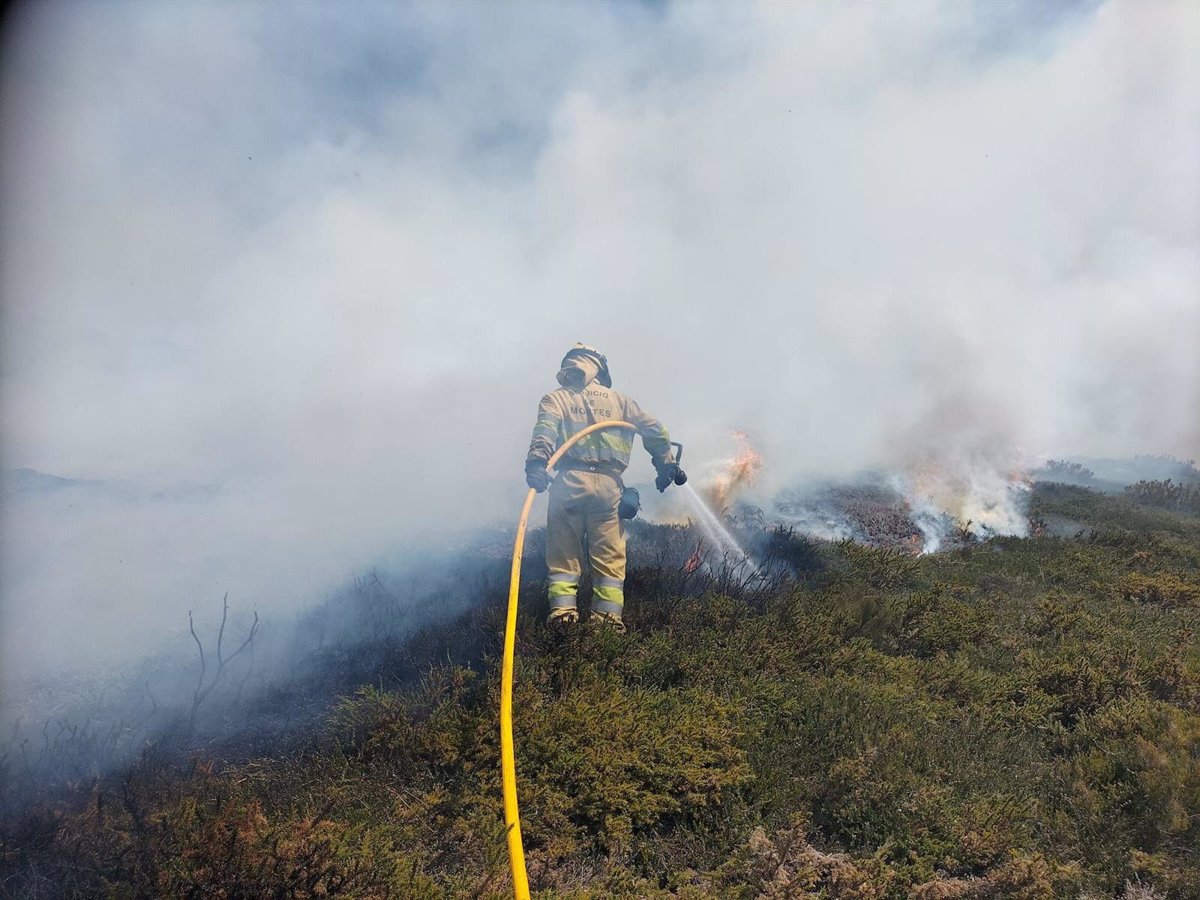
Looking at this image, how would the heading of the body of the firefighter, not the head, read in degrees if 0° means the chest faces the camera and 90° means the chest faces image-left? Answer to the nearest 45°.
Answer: approximately 180°
